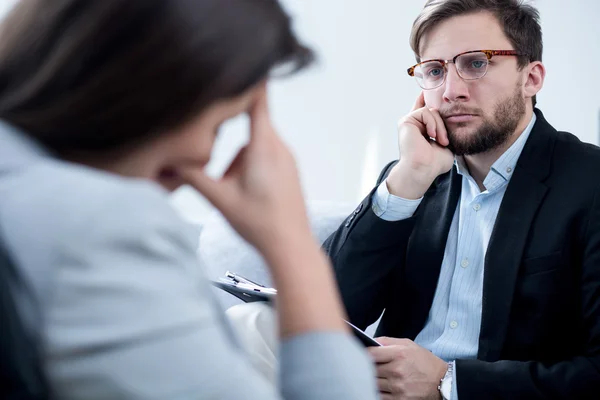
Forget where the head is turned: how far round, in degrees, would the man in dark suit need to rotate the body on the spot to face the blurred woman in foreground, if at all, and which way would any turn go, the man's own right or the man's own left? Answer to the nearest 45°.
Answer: approximately 45° to the man's own left

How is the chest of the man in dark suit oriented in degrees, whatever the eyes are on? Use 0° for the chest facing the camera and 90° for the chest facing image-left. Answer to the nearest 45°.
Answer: approximately 45°

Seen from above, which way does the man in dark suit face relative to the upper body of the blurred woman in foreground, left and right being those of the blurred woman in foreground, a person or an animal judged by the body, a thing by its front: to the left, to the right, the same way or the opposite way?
the opposite way

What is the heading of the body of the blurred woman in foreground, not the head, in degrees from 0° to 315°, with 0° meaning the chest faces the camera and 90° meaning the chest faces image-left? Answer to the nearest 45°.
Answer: approximately 270°

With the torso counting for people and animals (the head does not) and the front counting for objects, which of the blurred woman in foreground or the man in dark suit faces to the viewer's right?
the blurred woman in foreground

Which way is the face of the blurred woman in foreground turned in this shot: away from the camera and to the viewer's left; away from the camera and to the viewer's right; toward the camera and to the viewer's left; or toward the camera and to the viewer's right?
away from the camera and to the viewer's right

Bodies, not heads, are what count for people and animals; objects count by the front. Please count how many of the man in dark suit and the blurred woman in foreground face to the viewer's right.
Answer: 1

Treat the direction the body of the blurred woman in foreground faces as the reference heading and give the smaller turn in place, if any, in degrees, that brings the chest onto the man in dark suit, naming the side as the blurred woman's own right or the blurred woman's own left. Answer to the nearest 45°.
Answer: approximately 45° to the blurred woman's own left
